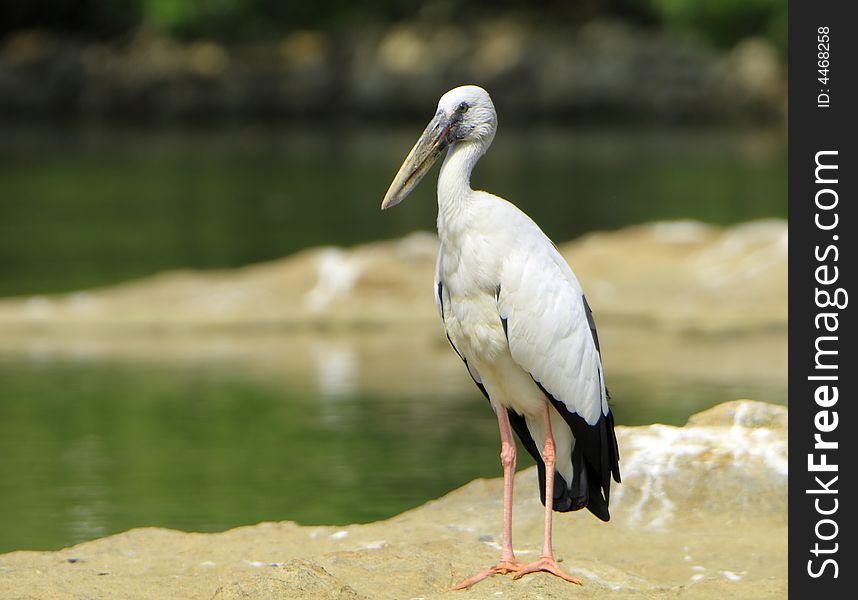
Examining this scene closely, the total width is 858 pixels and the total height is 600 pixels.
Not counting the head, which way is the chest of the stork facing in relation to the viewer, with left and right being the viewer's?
facing the viewer and to the left of the viewer
